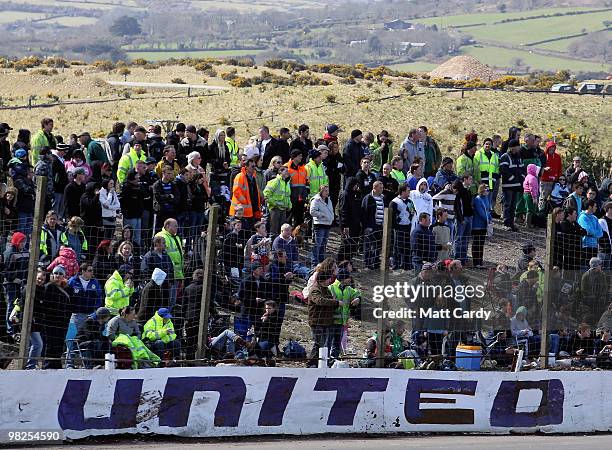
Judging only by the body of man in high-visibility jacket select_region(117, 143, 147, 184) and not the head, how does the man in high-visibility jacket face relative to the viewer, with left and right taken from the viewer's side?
facing the viewer and to the right of the viewer

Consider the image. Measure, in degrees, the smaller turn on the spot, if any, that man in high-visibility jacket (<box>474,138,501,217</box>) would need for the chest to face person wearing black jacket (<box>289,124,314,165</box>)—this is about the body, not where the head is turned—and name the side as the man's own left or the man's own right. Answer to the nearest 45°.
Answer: approximately 90° to the man's own right

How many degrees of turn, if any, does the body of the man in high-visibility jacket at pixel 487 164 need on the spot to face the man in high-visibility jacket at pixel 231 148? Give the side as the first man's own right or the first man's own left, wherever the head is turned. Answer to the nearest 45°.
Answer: approximately 90° to the first man's own right

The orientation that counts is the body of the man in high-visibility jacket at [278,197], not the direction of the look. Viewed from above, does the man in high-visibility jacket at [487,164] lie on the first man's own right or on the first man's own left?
on the first man's own left

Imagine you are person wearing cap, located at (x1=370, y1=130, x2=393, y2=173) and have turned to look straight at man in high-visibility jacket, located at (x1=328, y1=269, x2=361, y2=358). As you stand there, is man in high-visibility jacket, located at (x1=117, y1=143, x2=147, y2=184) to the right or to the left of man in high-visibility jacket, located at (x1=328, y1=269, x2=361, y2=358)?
right

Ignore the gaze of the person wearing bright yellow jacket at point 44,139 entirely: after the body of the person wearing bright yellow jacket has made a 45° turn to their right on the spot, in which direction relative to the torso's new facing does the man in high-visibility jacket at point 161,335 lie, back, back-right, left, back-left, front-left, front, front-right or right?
front

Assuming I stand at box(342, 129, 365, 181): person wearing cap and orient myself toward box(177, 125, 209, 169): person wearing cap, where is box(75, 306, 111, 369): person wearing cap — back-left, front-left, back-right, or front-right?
front-left

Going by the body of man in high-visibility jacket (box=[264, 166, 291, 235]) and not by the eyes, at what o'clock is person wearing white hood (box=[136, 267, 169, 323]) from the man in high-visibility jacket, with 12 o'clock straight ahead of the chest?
The person wearing white hood is roughly at 2 o'clock from the man in high-visibility jacket.

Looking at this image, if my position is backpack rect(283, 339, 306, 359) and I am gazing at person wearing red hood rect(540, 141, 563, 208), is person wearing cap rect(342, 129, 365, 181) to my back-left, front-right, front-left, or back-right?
front-left

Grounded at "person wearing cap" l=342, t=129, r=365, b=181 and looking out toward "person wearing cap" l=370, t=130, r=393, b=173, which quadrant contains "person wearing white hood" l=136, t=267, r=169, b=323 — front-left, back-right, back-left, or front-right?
back-right

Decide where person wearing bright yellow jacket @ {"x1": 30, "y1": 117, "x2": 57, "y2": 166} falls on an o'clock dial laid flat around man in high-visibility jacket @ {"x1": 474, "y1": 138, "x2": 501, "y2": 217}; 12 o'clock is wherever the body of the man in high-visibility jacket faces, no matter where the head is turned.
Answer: The person wearing bright yellow jacket is roughly at 2 o'clock from the man in high-visibility jacket.

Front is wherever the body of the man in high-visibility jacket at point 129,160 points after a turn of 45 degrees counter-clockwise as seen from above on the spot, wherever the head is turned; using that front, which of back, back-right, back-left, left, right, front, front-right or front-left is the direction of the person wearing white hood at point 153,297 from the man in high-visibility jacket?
right

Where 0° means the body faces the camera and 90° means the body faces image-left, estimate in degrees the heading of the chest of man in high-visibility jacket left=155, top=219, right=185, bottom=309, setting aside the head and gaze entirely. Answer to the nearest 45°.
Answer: approximately 315°

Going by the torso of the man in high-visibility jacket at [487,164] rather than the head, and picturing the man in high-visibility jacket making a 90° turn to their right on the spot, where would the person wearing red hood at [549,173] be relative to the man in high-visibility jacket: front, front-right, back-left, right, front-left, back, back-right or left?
back-right

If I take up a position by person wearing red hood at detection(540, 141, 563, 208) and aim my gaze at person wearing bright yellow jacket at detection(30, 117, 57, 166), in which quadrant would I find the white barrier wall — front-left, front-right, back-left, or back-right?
front-left

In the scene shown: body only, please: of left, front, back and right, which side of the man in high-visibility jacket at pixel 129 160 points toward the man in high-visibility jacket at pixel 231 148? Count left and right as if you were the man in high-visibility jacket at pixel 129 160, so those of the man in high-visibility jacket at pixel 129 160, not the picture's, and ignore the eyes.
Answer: left

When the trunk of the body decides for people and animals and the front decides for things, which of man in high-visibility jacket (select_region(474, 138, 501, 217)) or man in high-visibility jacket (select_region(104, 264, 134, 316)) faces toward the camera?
man in high-visibility jacket (select_region(474, 138, 501, 217))

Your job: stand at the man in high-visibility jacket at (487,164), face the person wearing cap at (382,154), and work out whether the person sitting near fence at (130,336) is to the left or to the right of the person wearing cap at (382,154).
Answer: left
